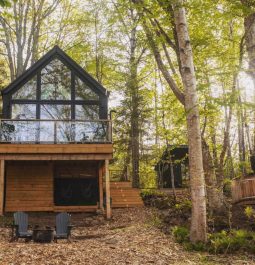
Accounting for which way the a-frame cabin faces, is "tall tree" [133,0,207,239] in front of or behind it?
in front

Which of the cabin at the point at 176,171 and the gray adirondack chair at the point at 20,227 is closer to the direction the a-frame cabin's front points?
the gray adirondack chair

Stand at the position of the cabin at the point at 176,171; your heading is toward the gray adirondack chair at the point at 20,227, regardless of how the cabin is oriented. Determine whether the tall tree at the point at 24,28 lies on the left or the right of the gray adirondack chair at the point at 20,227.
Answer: right

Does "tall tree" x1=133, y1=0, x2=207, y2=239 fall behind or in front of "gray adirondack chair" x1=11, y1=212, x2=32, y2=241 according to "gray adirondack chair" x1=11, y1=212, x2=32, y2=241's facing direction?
in front

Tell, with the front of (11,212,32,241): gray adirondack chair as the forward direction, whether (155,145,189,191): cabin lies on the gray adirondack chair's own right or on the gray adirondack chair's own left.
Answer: on the gray adirondack chair's own left

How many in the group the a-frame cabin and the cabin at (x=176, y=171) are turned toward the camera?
2

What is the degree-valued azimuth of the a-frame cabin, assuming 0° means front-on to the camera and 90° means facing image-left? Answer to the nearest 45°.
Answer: approximately 0°

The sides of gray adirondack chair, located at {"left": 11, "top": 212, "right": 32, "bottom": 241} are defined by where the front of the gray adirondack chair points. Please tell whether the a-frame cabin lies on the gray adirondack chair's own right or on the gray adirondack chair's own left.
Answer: on the gray adirondack chair's own left

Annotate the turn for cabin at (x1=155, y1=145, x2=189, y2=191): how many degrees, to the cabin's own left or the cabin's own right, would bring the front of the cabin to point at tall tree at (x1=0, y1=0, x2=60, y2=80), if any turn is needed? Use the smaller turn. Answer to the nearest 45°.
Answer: approximately 45° to the cabin's own right

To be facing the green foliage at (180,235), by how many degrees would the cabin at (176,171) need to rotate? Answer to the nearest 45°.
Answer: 0° — it already faces it

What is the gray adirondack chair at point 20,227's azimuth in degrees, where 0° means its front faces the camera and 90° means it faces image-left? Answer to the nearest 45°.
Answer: approximately 315°
